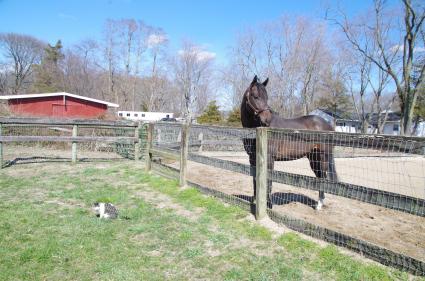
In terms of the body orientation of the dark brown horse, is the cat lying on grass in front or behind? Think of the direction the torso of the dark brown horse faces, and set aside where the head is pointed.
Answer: in front

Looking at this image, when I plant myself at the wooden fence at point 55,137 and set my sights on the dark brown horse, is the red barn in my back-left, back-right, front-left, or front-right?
back-left

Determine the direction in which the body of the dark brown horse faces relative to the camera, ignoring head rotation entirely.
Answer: to the viewer's left

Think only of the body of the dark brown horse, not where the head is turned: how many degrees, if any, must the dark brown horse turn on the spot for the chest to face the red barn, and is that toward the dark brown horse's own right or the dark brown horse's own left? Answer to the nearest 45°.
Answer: approximately 45° to the dark brown horse's own right

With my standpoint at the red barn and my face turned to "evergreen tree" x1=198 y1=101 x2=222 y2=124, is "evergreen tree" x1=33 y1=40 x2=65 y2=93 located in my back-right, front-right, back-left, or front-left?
back-left

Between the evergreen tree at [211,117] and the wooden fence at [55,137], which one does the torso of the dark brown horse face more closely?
the wooden fence

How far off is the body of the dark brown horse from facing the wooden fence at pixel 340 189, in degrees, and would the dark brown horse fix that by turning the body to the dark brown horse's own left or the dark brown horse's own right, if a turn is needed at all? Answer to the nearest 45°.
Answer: approximately 135° to the dark brown horse's own left

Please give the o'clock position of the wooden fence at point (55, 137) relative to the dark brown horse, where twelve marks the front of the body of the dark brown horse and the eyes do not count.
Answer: The wooden fence is roughly at 1 o'clock from the dark brown horse.

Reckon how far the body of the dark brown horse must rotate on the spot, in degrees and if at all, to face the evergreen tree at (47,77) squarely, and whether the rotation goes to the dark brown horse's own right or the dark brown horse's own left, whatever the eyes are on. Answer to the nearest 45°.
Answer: approximately 45° to the dark brown horse's own right
